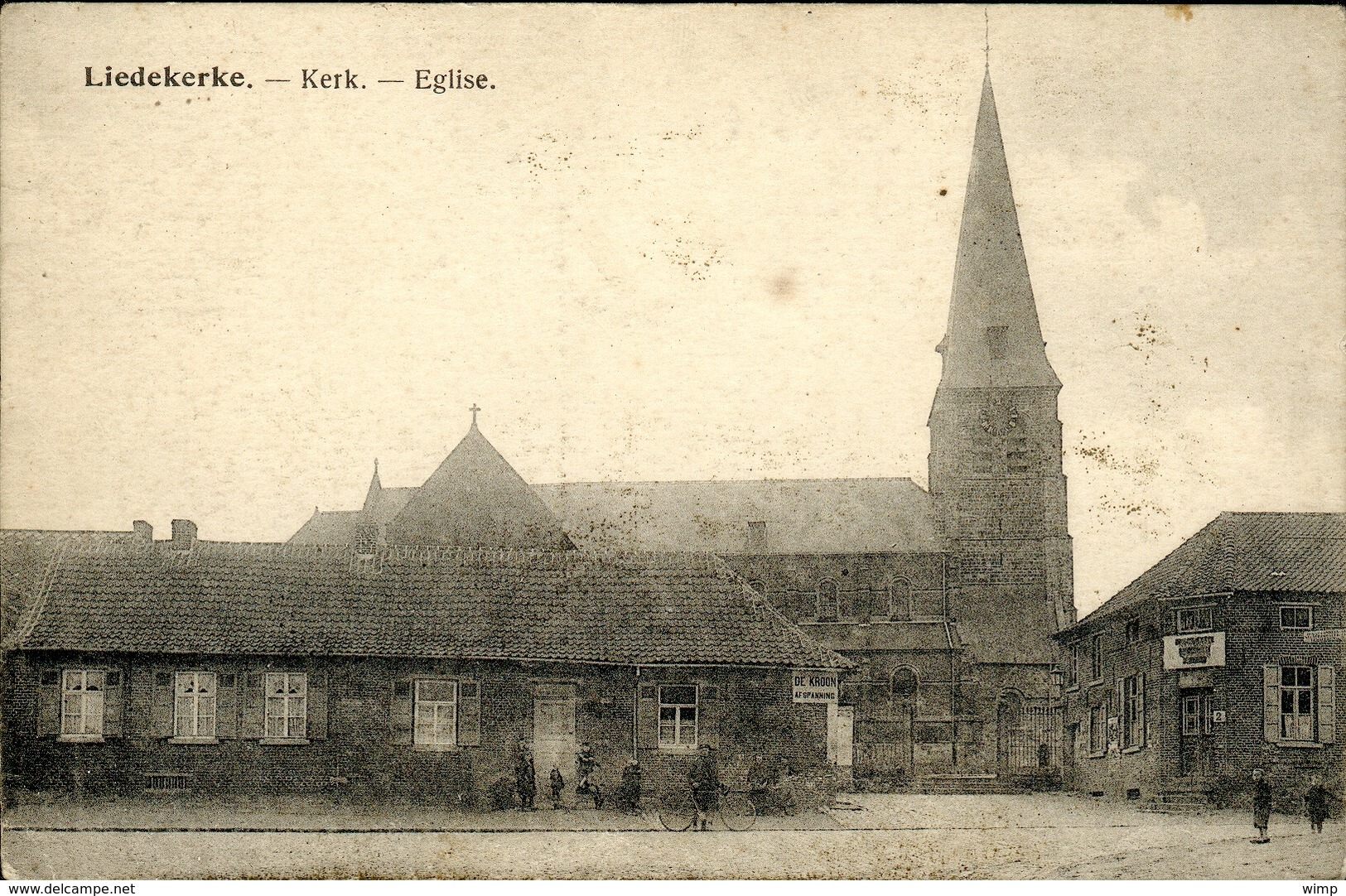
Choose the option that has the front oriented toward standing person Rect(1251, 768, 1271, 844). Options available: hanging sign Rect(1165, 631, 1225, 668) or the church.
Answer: the hanging sign

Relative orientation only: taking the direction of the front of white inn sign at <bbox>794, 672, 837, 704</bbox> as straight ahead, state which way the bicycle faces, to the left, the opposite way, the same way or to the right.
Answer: to the left

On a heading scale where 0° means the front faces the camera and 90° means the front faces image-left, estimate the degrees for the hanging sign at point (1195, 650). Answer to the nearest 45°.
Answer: approximately 0°

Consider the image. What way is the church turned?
to the viewer's right

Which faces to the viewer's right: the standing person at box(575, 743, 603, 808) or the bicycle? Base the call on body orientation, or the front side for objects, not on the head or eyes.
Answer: the bicycle

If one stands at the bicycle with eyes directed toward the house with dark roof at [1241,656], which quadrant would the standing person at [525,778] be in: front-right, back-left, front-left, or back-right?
back-left

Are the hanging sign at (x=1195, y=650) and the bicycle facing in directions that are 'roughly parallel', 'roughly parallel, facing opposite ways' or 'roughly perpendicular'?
roughly perpendicular
